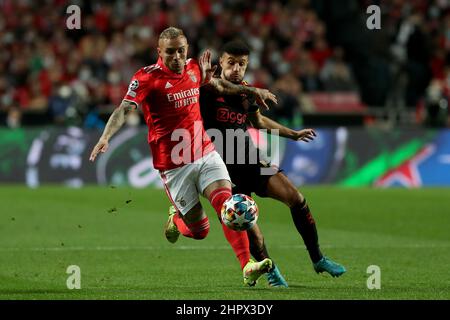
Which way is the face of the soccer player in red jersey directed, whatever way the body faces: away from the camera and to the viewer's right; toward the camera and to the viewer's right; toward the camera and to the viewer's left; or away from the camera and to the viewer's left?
toward the camera and to the viewer's right

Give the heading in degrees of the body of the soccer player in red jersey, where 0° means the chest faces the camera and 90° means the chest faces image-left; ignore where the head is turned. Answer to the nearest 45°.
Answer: approximately 315°

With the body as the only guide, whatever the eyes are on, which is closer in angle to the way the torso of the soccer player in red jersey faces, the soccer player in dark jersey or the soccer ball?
the soccer ball

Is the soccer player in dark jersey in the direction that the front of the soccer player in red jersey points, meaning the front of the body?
no

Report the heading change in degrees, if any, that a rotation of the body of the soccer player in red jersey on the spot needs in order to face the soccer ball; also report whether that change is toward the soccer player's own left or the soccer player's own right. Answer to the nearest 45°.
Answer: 0° — they already face it
